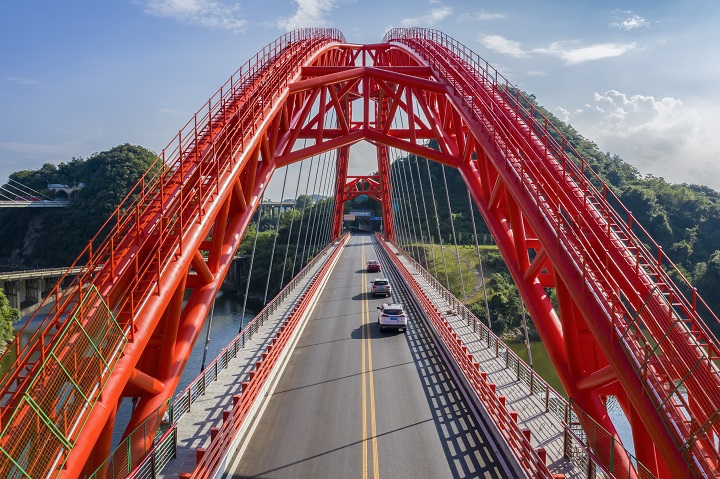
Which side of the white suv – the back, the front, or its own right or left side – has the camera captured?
back

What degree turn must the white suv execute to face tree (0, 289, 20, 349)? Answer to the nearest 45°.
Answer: approximately 45° to its left

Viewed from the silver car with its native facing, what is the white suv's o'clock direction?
The white suv is roughly at 6 o'clock from the silver car.

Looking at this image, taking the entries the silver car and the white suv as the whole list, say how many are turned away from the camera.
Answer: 2

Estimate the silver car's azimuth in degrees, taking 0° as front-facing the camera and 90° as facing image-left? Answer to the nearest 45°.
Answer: approximately 180°

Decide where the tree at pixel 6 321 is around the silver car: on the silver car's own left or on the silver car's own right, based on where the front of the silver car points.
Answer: on the silver car's own left

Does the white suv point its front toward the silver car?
yes
